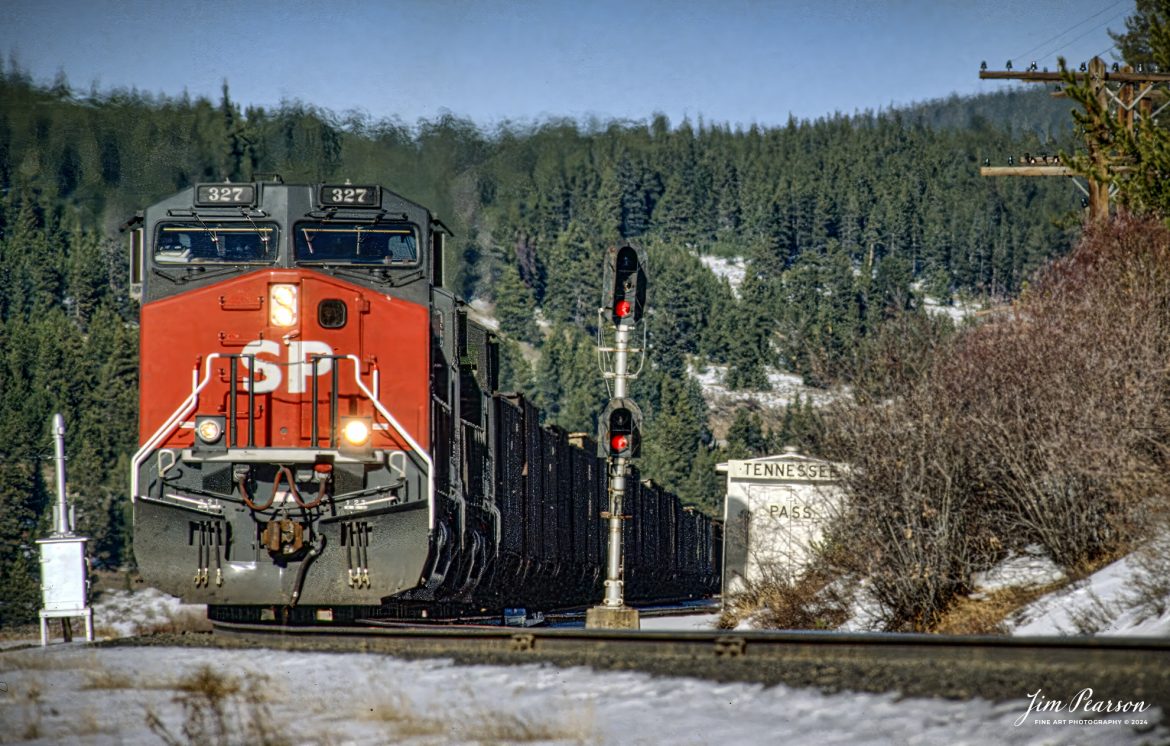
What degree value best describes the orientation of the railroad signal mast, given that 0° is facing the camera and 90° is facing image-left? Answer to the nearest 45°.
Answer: approximately 0°

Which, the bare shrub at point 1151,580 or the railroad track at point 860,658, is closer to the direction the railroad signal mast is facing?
the railroad track

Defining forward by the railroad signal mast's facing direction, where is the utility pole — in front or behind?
behind

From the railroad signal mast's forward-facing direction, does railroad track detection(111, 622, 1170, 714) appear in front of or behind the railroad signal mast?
in front

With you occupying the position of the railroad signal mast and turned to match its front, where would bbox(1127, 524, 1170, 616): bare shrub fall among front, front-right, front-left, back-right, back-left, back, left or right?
front-left

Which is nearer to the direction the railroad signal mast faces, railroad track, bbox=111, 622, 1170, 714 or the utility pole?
the railroad track
